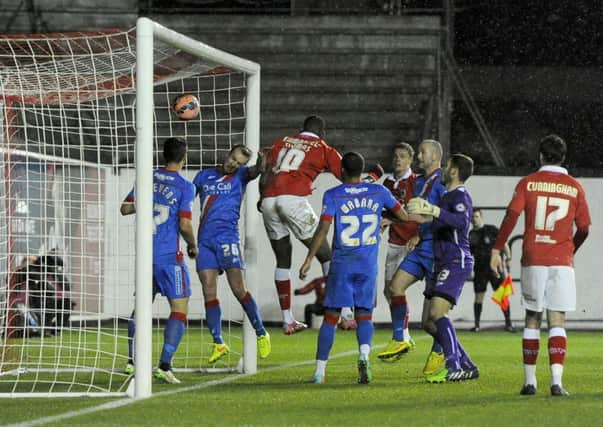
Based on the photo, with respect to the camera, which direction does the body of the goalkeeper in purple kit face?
to the viewer's left

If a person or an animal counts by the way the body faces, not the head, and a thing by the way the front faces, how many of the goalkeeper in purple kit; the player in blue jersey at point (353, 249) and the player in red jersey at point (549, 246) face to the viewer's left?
1

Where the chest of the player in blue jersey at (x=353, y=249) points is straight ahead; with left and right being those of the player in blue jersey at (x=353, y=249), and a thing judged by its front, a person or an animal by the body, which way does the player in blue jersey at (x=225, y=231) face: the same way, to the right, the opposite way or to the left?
the opposite way

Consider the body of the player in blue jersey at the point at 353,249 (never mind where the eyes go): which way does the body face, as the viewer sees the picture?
away from the camera

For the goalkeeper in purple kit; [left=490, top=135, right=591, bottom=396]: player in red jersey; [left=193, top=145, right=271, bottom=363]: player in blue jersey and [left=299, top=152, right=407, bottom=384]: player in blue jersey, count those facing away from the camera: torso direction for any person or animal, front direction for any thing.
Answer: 2

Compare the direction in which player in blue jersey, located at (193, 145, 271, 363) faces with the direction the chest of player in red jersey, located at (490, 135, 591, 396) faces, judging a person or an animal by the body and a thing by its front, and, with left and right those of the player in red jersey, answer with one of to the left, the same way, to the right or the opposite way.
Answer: the opposite way

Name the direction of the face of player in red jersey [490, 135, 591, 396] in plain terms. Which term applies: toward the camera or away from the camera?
away from the camera

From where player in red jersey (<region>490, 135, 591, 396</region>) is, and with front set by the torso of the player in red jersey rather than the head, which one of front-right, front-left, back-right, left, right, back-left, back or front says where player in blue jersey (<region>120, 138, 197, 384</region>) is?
left

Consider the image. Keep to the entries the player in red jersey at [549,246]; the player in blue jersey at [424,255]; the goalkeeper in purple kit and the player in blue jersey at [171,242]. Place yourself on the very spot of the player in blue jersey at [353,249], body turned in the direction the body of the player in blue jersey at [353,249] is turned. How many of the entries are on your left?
1

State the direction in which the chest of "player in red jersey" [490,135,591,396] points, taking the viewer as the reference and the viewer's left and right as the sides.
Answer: facing away from the viewer

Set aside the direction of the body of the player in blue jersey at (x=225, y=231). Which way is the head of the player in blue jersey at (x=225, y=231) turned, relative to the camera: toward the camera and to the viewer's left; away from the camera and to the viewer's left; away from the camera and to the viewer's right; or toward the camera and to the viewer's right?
toward the camera and to the viewer's left

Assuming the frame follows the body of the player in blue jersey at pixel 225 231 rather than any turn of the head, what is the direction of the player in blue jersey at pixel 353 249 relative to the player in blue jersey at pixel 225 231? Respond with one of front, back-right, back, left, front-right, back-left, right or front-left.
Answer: front-left

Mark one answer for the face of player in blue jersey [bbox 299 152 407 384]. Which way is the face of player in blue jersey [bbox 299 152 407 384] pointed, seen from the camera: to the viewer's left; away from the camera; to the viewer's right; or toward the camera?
away from the camera
